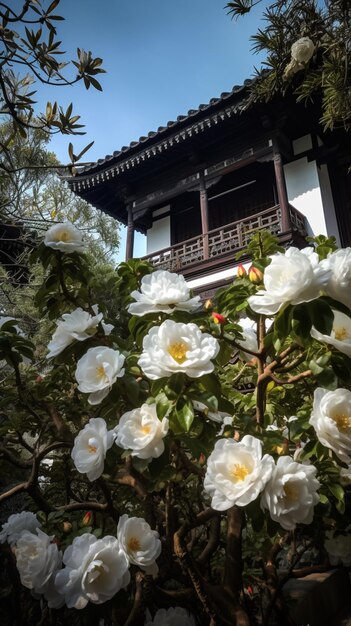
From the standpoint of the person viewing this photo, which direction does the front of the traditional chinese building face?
facing the viewer and to the left of the viewer

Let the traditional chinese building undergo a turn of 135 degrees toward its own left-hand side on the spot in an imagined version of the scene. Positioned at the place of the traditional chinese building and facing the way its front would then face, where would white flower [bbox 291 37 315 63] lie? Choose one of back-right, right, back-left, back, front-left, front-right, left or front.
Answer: right
